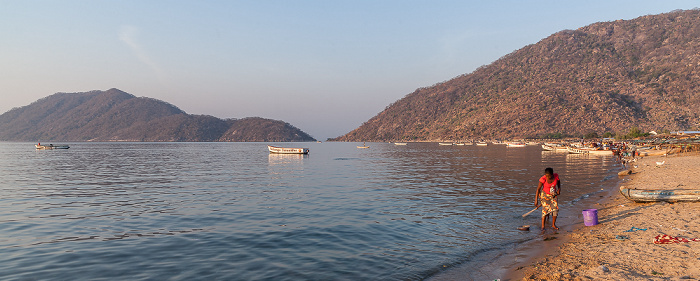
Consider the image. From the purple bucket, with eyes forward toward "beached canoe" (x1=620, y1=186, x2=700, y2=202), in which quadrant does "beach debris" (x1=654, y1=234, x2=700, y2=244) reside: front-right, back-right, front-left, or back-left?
back-right

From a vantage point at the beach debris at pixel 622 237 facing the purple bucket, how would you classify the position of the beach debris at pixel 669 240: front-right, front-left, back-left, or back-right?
back-right
